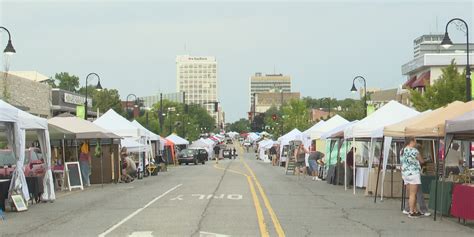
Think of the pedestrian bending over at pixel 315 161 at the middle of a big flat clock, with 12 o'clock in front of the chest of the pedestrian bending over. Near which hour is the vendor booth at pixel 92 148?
The vendor booth is roughly at 5 o'clock from the pedestrian bending over.

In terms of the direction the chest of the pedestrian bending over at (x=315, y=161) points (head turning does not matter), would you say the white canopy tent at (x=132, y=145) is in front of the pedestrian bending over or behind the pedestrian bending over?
behind

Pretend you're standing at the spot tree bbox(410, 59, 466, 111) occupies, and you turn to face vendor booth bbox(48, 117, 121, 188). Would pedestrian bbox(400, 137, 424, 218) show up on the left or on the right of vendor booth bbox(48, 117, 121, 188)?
left

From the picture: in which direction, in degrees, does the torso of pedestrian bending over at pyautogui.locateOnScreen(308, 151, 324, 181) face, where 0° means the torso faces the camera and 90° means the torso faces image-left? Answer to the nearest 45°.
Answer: approximately 270°
